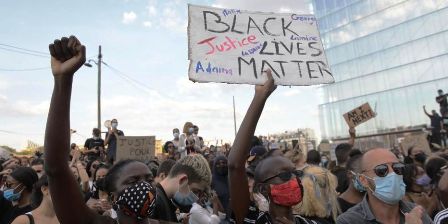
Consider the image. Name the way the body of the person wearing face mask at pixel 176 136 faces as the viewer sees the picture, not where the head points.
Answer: toward the camera

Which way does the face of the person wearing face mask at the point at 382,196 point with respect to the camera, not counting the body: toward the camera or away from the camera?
toward the camera

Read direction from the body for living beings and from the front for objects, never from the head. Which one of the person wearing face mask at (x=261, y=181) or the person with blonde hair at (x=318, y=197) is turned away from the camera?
the person with blonde hair

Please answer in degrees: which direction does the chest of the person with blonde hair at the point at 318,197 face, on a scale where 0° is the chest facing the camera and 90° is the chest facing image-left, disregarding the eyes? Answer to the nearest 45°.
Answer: approximately 180°

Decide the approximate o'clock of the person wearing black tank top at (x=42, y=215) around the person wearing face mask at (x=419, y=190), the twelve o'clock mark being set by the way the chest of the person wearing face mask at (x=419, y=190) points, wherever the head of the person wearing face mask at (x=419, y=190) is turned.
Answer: the person wearing black tank top at (x=42, y=215) is roughly at 3 o'clock from the person wearing face mask at (x=419, y=190).

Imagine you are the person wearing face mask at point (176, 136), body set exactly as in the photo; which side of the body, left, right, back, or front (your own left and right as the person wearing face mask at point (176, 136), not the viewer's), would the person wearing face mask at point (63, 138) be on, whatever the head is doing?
front

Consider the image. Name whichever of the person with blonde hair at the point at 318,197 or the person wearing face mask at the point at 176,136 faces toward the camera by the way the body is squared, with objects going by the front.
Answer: the person wearing face mask

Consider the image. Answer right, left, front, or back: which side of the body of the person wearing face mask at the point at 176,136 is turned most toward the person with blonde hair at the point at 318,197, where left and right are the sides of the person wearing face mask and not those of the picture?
front

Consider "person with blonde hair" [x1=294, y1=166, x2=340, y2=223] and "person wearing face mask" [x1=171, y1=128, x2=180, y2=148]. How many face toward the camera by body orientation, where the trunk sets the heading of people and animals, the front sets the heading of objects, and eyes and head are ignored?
1

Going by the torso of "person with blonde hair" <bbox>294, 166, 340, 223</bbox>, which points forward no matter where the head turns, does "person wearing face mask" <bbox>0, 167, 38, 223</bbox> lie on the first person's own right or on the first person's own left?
on the first person's own left

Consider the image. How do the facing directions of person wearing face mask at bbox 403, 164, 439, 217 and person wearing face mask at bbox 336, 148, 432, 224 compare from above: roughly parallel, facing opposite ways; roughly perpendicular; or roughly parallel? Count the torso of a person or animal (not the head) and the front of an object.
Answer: roughly parallel

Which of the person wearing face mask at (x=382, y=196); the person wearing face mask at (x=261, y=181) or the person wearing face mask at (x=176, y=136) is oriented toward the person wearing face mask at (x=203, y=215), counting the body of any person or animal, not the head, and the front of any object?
the person wearing face mask at (x=176, y=136)

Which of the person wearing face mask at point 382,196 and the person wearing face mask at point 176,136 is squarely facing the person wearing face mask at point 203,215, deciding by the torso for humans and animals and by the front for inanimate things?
the person wearing face mask at point 176,136

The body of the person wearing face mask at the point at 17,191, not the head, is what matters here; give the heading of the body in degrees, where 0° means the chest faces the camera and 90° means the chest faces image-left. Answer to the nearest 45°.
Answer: approximately 45°

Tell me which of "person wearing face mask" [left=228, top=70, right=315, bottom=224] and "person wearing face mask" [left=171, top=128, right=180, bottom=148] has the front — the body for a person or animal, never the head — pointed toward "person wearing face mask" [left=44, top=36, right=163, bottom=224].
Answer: "person wearing face mask" [left=171, top=128, right=180, bottom=148]

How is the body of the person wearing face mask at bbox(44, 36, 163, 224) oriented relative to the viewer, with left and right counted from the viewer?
facing the viewer and to the right of the viewer
